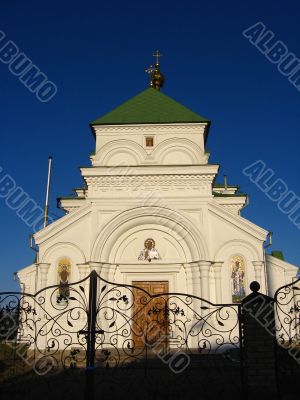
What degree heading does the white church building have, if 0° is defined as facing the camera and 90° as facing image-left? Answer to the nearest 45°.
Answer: approximately 0°

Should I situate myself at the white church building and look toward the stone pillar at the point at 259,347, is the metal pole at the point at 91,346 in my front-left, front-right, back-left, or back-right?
front-right

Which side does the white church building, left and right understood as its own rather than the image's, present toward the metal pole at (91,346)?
front

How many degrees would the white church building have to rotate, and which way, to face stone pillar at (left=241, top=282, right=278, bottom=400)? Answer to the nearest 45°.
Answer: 0° — it already faces it

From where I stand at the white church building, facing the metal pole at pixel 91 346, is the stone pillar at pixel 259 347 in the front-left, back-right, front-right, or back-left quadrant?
front-left
